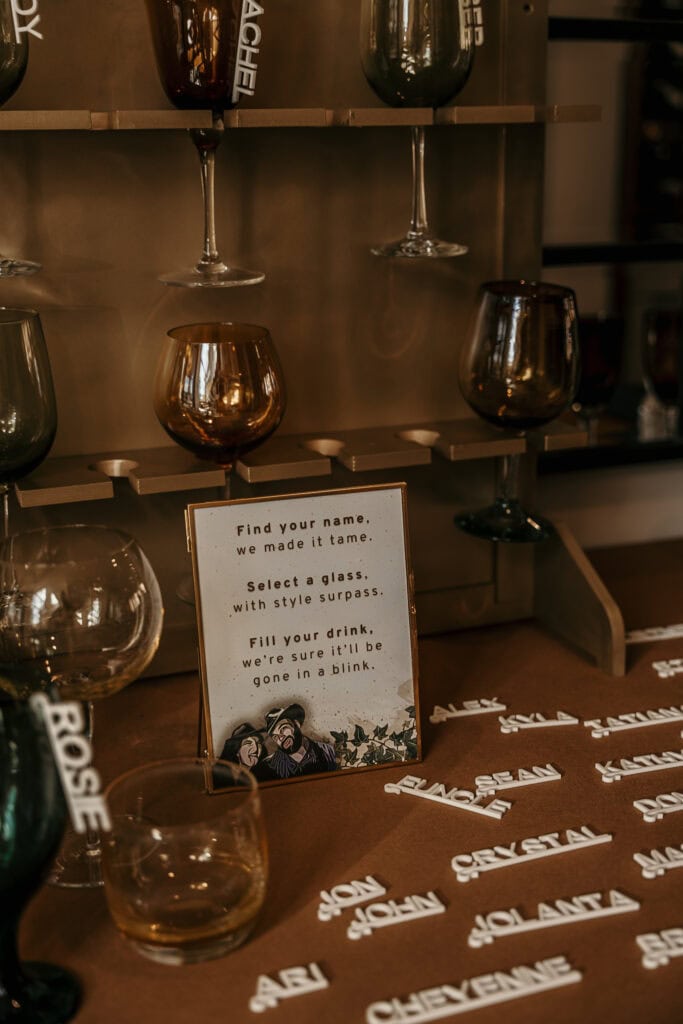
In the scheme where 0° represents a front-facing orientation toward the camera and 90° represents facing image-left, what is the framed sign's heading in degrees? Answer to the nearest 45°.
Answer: approximately 0°

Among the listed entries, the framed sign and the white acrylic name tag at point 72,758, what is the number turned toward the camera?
2

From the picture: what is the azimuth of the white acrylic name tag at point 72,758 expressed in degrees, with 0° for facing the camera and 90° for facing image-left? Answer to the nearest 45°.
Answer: approximately 0°

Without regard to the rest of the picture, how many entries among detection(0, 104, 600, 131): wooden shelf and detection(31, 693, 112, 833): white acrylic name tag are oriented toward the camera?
2
